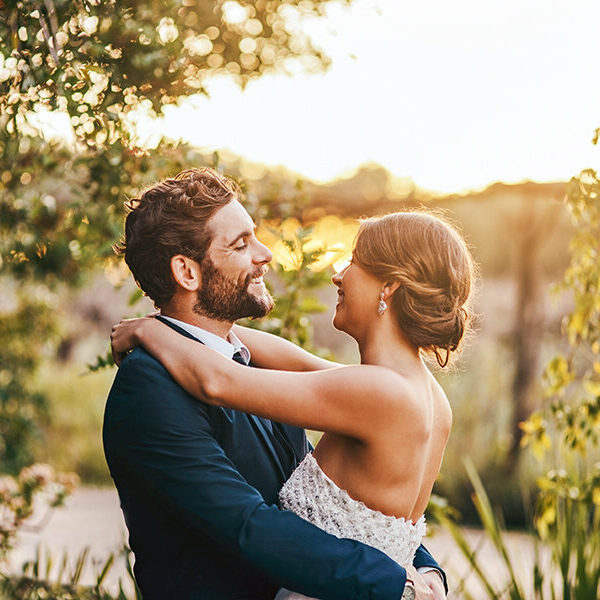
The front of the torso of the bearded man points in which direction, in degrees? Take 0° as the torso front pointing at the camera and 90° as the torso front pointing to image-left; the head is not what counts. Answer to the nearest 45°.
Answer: approximately 270°

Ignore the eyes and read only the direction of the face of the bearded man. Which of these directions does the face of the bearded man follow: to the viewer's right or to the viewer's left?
to the viewer's right
